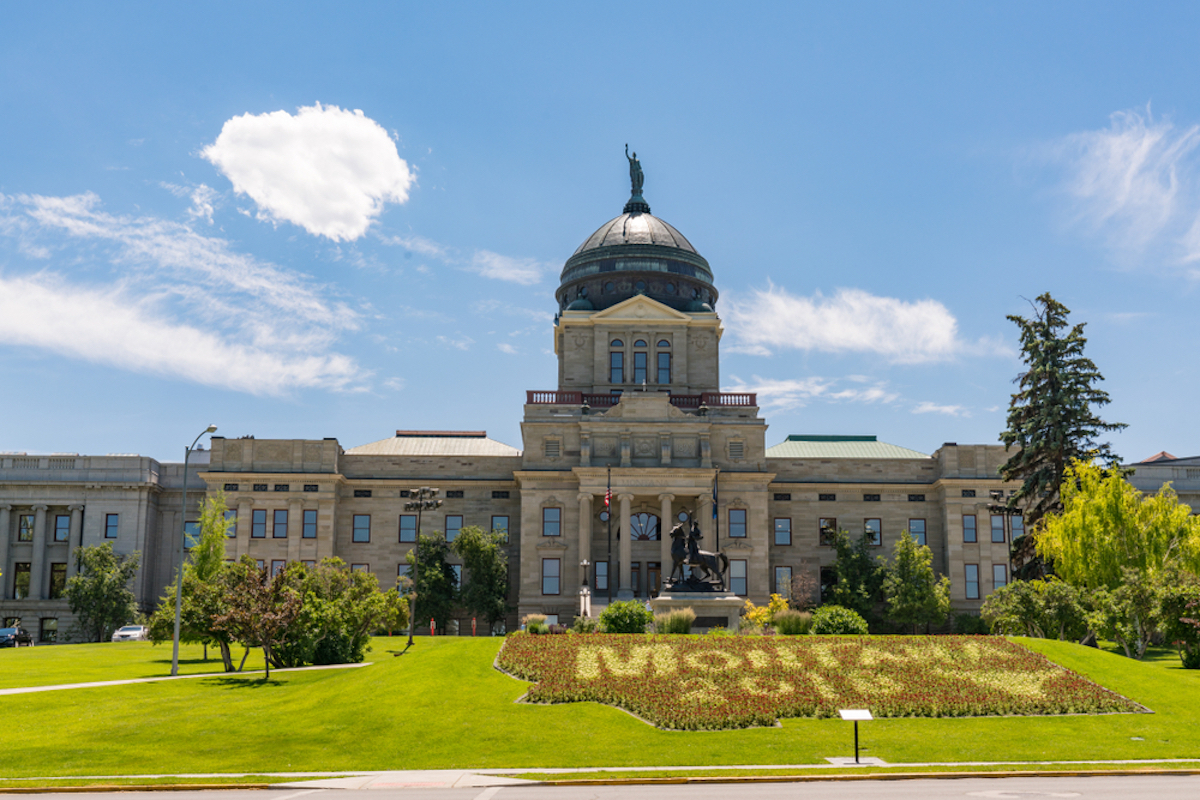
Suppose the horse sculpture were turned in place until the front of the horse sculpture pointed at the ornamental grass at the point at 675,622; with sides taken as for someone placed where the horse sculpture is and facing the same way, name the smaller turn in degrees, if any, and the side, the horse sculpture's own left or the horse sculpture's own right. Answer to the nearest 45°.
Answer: approximately 45° to the horse sculpture's own left

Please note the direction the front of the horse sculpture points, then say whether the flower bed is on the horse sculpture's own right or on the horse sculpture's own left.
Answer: on the horse sculpture's own left

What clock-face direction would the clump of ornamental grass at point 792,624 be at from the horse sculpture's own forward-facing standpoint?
The clump of ornamental grass is roughly at 7 o'clock from the horse sculpture.

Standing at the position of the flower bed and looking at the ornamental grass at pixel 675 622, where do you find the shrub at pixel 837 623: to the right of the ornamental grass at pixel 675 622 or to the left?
right

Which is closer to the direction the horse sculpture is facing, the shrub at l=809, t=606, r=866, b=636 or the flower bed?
the flower bed

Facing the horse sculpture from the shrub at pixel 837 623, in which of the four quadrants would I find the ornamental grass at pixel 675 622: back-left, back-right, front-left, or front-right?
front-left

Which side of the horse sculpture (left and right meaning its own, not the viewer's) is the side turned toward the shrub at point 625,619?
front

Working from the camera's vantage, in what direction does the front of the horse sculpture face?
facing the viewer and to the left of the viewer
